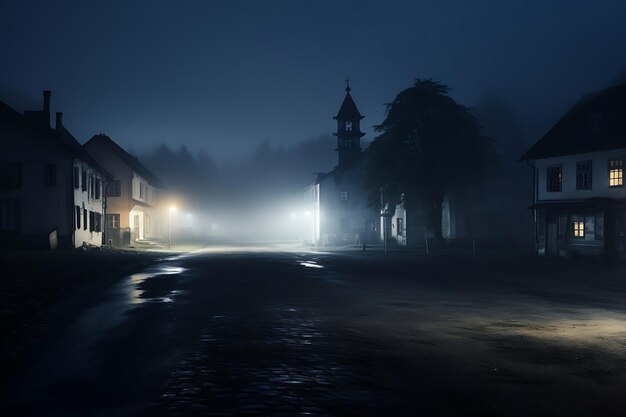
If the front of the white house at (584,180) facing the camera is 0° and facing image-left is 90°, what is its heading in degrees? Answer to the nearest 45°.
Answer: approximately 0°

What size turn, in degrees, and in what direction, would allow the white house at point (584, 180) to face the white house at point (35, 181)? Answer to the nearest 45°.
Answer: approximately 90° to its right
